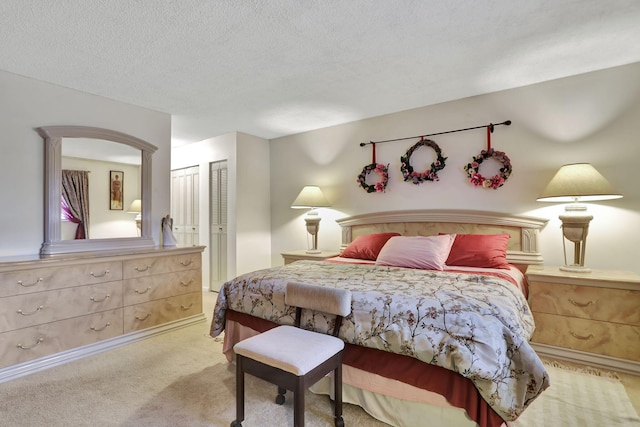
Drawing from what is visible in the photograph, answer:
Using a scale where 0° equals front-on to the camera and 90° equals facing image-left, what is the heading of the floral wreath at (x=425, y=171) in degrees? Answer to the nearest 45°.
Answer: approximately 0°

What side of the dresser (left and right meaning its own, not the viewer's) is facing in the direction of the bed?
front

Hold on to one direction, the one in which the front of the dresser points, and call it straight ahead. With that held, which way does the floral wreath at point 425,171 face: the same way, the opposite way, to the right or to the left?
to the right

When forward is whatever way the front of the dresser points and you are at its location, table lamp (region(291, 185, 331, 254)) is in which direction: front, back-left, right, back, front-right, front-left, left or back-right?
front-left

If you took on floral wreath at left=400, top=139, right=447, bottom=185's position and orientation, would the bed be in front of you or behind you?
in front

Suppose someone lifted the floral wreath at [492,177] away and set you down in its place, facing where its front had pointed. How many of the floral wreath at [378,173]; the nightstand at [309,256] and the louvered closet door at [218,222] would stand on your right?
3

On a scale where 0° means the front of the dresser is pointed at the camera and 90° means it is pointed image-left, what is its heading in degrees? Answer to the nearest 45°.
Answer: approximately 315°

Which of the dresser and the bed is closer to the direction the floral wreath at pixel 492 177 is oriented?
the bed

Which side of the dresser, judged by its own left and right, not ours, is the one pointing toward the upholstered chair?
front

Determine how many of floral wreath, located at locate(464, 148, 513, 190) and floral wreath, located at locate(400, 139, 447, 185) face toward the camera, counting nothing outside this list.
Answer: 2

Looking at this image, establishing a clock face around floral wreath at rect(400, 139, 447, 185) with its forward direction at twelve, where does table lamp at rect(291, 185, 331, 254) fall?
The table lamp is roughly at 3 o'clock from the floral wreath.

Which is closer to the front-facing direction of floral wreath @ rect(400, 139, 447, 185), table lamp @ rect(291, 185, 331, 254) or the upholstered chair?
the upholstered chair

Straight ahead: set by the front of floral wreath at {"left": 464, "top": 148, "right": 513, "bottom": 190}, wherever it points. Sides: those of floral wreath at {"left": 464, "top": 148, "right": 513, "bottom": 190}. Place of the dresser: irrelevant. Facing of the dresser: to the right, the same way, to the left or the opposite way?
to the left
